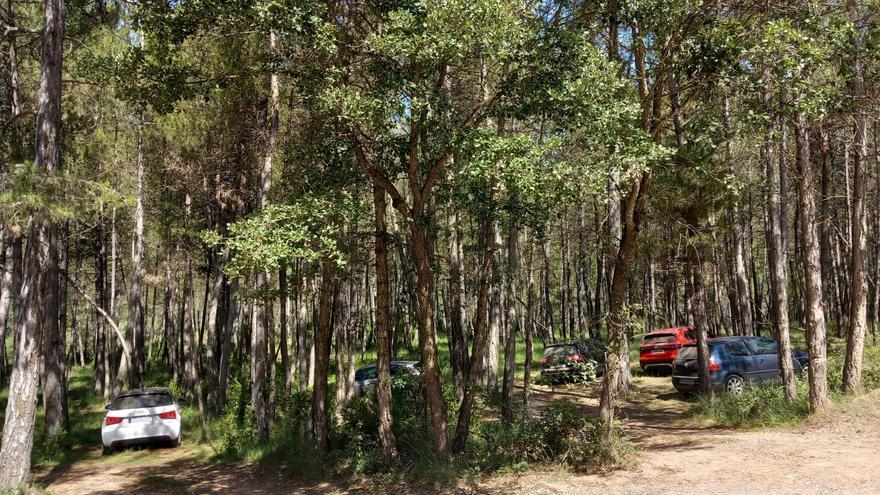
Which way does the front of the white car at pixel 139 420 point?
away from the camera

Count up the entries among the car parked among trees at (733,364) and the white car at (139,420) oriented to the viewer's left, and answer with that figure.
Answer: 0

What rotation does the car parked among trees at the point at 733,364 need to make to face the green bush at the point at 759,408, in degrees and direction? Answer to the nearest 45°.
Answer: approximately 135° to its right

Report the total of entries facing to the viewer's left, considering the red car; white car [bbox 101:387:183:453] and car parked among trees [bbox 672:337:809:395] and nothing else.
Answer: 0

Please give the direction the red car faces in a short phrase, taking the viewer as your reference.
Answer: facing away from the viewer and to the right of the viewer

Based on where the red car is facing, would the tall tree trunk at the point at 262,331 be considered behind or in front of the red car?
behind

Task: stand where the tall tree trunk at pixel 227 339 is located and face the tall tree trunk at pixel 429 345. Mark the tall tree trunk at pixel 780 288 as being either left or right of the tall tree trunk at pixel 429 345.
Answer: left

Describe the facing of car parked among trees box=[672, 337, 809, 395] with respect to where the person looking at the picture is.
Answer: facing away from the viewer and to the right of the viewer

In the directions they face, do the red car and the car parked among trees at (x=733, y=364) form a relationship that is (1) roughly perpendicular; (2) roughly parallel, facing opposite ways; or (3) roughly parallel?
roughly parallel

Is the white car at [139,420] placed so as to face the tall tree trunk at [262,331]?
no

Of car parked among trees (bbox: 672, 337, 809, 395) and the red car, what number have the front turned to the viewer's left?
0

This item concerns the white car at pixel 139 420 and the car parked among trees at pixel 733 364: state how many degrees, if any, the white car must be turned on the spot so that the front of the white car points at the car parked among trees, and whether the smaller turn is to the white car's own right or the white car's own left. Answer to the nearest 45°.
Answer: approximately 90° to the white car's own right

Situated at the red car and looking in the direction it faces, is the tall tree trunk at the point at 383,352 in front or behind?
behind

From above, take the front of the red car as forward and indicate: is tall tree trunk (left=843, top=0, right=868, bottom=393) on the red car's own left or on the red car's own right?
on the red car's own right

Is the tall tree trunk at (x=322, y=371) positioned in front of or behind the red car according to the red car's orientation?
behind
